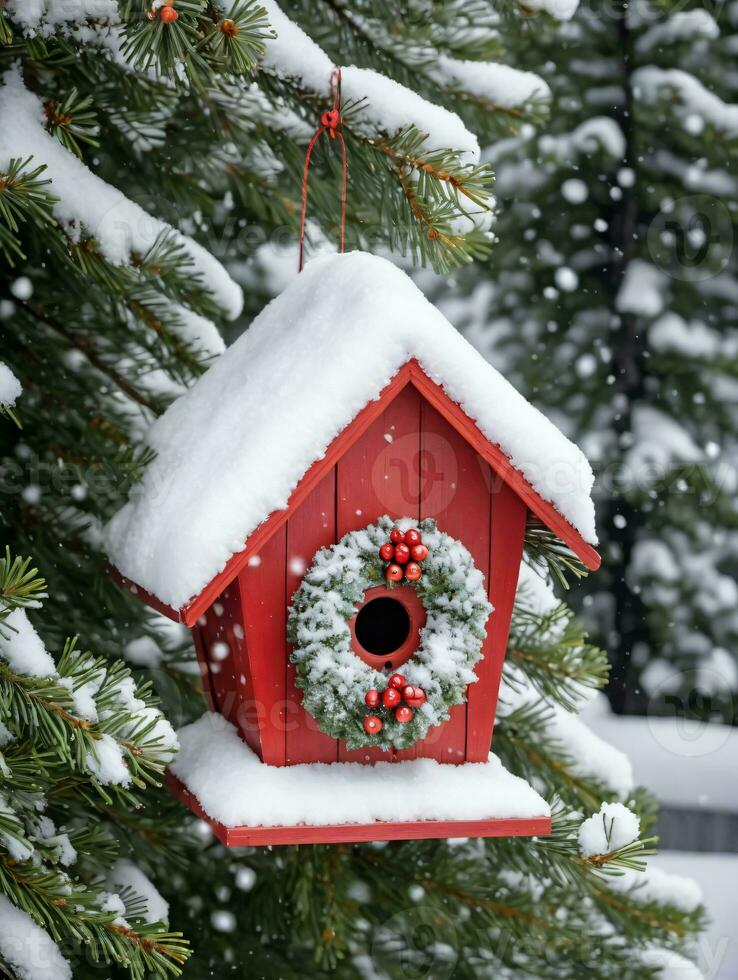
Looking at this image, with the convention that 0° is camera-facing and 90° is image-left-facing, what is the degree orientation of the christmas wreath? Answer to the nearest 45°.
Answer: approximately 0°

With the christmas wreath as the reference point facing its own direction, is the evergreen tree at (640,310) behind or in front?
behind
